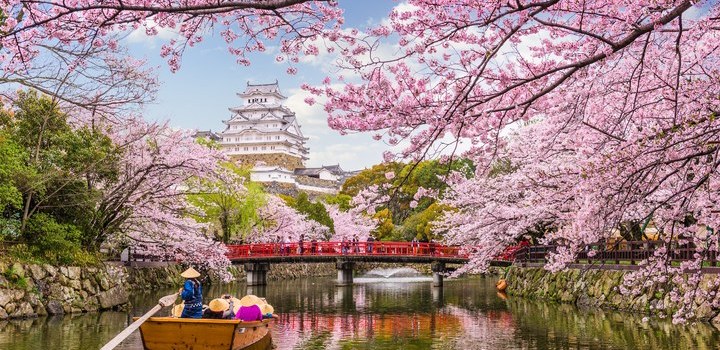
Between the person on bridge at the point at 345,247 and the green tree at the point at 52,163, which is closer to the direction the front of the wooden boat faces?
the person on bridge

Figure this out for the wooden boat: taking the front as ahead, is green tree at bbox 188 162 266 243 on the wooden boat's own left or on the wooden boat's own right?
on the wooden boat's own left

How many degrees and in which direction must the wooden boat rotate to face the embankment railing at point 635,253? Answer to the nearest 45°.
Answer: approximately 45° to its right

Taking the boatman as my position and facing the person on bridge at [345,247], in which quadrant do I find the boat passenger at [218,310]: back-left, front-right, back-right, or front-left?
front-right
